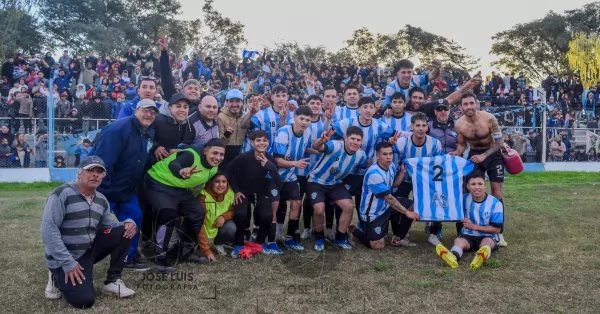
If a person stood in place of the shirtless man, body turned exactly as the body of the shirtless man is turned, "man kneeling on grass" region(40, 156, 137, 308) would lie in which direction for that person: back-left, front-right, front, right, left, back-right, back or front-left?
front-right

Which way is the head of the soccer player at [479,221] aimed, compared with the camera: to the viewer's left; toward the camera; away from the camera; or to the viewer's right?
toward the camera

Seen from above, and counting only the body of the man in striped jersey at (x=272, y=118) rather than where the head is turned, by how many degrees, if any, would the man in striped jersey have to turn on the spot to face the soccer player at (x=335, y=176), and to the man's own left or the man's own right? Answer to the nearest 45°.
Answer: approximately 45° to the man's own left

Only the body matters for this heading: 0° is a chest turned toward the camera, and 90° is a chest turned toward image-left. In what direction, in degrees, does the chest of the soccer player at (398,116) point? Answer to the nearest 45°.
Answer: approximately 0°

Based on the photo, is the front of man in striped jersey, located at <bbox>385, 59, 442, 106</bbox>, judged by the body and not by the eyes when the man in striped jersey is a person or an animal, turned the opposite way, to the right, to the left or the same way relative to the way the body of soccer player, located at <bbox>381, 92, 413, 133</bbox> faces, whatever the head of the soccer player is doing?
the same way

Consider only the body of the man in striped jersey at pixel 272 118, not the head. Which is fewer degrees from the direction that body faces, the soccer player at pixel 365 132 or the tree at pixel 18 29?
the soccer player

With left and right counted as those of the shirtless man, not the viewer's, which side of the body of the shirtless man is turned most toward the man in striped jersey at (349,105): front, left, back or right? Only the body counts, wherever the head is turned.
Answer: right

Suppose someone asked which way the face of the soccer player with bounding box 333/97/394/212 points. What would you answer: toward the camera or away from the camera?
toward the camera

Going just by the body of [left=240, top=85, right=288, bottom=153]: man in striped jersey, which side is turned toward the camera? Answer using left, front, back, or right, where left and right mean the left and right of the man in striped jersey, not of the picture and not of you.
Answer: front

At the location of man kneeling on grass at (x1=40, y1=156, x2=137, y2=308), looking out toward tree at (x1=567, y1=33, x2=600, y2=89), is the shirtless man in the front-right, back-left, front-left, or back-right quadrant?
front-right

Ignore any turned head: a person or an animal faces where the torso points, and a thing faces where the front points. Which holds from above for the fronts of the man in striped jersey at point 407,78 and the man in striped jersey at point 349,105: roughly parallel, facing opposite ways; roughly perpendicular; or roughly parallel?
roughly parallel

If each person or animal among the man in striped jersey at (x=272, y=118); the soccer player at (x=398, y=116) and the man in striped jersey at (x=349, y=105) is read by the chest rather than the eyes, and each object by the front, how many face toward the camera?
3

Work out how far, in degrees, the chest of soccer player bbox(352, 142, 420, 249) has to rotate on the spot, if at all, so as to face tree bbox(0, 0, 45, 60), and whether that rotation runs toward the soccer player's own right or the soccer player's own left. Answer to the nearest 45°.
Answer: approximately 180°

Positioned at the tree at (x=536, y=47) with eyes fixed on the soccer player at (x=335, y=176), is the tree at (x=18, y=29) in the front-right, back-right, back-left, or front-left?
front-right

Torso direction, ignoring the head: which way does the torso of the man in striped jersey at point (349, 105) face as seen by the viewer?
toward the camera

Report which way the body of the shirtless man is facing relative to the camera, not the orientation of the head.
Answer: toward the camera
